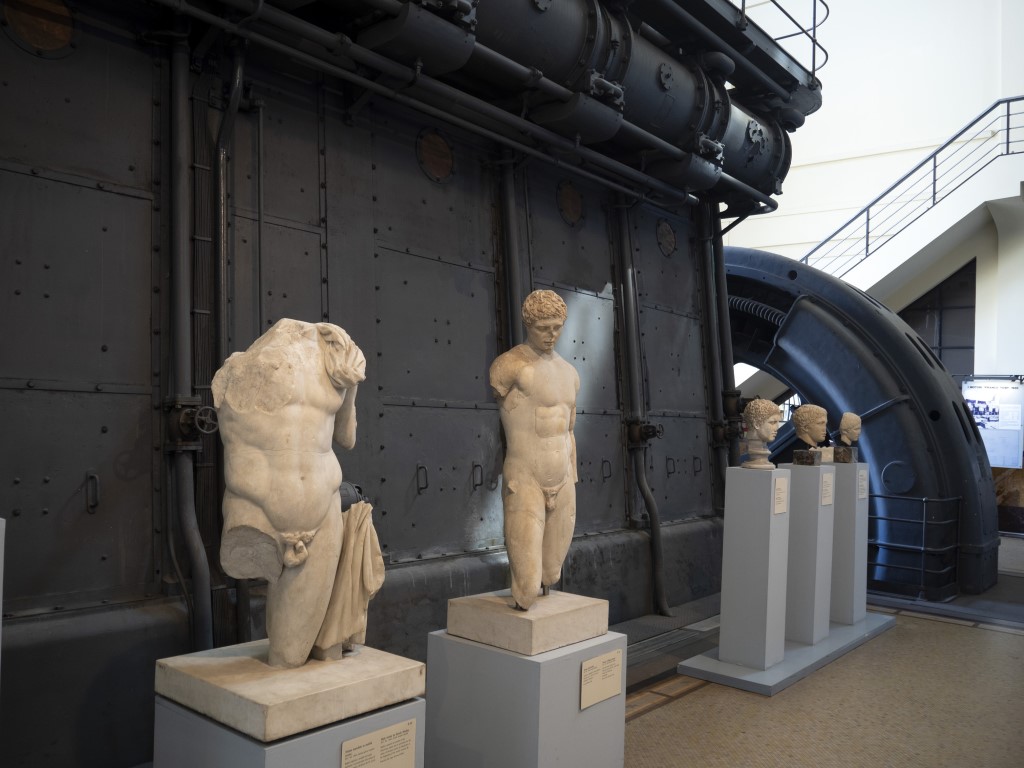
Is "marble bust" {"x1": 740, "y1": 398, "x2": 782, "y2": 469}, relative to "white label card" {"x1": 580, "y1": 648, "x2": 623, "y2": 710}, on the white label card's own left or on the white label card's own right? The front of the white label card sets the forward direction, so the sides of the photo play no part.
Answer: on the white label card's own left

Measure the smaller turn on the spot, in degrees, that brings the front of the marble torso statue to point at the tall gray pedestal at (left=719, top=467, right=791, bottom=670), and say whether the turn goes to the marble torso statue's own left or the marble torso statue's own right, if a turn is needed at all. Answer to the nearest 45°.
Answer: approximately 90° to the marble torso statue's own left

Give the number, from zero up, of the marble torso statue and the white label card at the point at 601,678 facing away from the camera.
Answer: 0

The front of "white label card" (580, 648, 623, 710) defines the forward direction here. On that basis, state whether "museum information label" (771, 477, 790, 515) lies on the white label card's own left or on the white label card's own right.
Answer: on the white label card's own left

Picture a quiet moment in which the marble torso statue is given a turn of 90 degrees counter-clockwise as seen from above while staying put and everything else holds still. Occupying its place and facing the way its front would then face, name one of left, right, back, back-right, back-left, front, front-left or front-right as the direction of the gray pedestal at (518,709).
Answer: front

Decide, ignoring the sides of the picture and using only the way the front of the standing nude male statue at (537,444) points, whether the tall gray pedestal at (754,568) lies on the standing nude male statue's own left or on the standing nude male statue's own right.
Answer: on the standing nude male statue's own left

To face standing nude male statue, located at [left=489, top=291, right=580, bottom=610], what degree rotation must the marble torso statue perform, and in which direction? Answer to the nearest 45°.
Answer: approximately 90° to its left

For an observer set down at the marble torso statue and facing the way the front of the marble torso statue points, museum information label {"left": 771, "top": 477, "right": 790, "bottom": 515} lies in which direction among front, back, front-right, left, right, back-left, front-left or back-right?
left

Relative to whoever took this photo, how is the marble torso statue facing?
facing the viewer and to the right of the viewer

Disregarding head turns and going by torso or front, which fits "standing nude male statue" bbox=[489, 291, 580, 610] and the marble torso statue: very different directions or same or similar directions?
same or similar directions

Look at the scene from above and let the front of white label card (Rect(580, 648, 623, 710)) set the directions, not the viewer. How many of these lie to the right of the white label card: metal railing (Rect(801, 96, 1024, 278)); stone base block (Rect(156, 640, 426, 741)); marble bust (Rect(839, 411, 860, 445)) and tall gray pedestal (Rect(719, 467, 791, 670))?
1

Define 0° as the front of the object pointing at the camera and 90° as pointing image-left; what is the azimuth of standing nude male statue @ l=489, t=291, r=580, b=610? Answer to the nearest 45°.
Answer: approximately 315°

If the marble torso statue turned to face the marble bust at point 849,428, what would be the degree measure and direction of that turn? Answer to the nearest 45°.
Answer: approximately 90° to its left

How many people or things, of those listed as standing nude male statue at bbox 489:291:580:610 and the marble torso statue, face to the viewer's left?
0

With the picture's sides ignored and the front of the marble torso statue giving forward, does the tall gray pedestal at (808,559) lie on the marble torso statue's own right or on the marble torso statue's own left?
on the marble torso statue's own left
